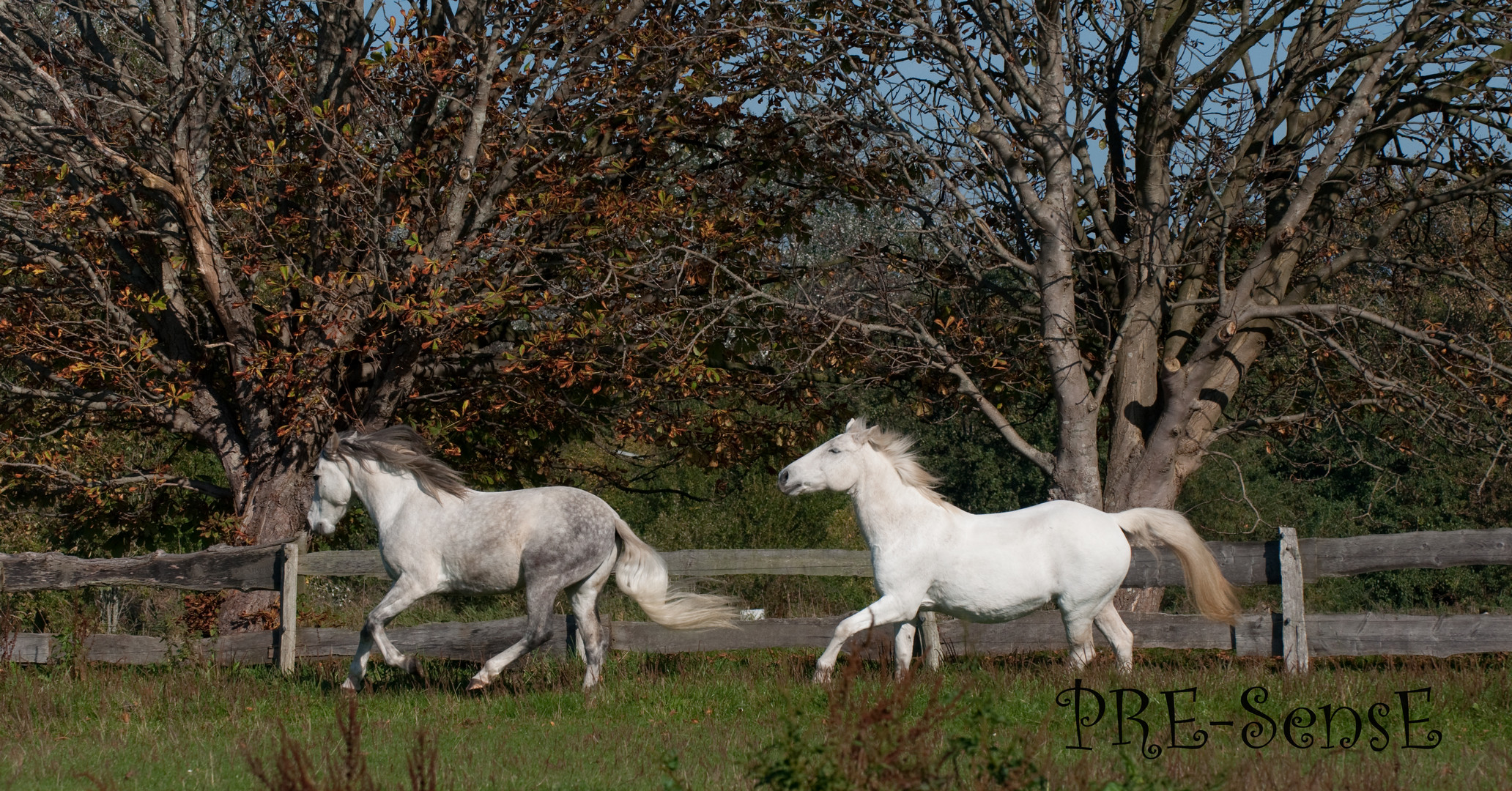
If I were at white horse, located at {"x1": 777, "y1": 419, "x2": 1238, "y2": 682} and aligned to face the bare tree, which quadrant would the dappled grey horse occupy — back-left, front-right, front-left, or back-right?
back-left

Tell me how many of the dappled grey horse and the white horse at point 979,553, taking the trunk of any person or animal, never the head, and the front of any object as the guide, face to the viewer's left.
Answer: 2

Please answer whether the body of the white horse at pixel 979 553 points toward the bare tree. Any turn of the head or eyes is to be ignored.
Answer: no

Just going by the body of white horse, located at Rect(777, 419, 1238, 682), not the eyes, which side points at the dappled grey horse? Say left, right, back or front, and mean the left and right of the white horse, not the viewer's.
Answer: front

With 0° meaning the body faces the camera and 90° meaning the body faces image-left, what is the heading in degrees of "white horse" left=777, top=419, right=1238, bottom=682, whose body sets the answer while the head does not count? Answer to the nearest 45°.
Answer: approximately 90°

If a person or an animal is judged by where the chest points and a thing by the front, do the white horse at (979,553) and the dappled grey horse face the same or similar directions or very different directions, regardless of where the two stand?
same or similar directions

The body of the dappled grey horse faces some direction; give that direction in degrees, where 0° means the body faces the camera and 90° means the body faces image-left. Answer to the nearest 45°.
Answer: approximately 90°

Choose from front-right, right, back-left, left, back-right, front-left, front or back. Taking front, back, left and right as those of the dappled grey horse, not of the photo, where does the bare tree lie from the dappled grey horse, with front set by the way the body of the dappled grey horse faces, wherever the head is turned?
back
